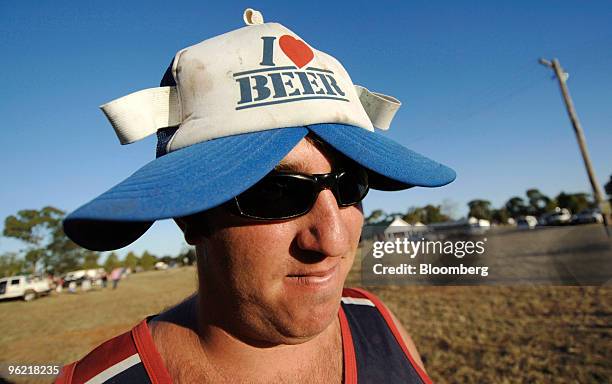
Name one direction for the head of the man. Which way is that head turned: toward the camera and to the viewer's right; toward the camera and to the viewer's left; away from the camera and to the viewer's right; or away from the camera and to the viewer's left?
toward the camera and to the viewer's right

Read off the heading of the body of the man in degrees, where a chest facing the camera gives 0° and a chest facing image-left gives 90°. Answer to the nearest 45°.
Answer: approximately 315°

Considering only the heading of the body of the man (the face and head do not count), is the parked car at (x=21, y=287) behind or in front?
behind
